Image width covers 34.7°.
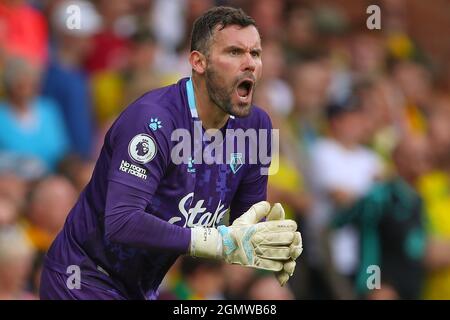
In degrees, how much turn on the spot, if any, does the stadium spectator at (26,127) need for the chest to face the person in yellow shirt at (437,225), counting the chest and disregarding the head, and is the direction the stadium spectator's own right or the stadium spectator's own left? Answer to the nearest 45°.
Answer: approximately 90° to the stadium spectator's own left

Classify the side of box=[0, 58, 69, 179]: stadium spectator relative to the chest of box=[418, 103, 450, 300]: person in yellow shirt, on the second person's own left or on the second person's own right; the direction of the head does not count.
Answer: on the second person's own right

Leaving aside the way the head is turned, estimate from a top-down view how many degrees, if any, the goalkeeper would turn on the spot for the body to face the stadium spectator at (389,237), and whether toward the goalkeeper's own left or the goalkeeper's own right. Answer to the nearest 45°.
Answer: approximately 90° to the goalkeeper's own left

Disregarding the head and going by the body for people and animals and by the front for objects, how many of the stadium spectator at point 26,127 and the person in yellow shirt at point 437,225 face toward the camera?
2

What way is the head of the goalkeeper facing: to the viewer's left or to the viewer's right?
to the viewer's right

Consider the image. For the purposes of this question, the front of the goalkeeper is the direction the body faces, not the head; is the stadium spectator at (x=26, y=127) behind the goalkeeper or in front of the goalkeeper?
behind

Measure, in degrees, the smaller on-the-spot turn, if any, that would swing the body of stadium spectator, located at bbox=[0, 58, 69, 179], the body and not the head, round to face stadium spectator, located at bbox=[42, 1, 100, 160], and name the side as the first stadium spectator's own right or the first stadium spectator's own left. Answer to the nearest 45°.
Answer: approximately 135° to the first stadium spectator's own left

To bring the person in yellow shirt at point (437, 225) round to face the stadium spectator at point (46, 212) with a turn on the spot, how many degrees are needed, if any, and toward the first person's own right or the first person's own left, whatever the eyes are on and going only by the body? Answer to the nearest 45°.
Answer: approximately 45° to the first person's own right

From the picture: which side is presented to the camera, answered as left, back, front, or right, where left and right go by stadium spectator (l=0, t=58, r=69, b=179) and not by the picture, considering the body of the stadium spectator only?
front

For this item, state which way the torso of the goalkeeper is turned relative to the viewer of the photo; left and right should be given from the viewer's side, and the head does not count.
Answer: facing the viewer and to the right of the viewer
